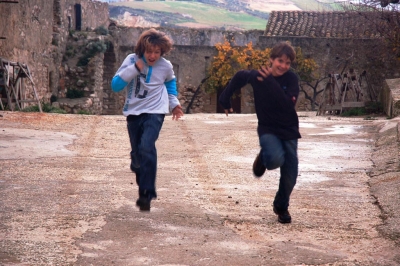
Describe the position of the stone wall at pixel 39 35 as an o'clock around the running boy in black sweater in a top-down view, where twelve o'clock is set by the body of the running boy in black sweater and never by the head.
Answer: The stone wall is roughly at 5 o'clock from the running boy in black sweater.

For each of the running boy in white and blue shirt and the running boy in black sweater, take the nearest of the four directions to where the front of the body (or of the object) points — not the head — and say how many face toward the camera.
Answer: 2

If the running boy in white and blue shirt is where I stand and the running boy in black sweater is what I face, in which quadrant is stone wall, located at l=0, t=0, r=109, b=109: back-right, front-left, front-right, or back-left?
back-left

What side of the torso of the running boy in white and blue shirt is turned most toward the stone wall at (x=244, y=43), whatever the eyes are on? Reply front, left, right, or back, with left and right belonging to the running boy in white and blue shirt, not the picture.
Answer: back

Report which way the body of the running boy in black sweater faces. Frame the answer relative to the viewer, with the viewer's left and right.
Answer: facing the viewer

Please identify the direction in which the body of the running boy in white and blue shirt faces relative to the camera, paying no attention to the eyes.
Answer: toward the camera

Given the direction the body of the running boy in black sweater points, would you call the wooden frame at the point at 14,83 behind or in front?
behind

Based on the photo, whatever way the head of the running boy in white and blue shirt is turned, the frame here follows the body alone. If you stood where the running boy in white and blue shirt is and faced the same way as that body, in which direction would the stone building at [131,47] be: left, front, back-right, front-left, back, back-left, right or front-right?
back

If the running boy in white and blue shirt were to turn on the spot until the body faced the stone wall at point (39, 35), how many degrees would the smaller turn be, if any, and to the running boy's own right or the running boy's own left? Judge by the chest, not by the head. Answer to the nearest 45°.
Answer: approximately 180°

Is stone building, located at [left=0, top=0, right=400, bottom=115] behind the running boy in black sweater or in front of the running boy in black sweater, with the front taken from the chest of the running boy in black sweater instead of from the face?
behind
